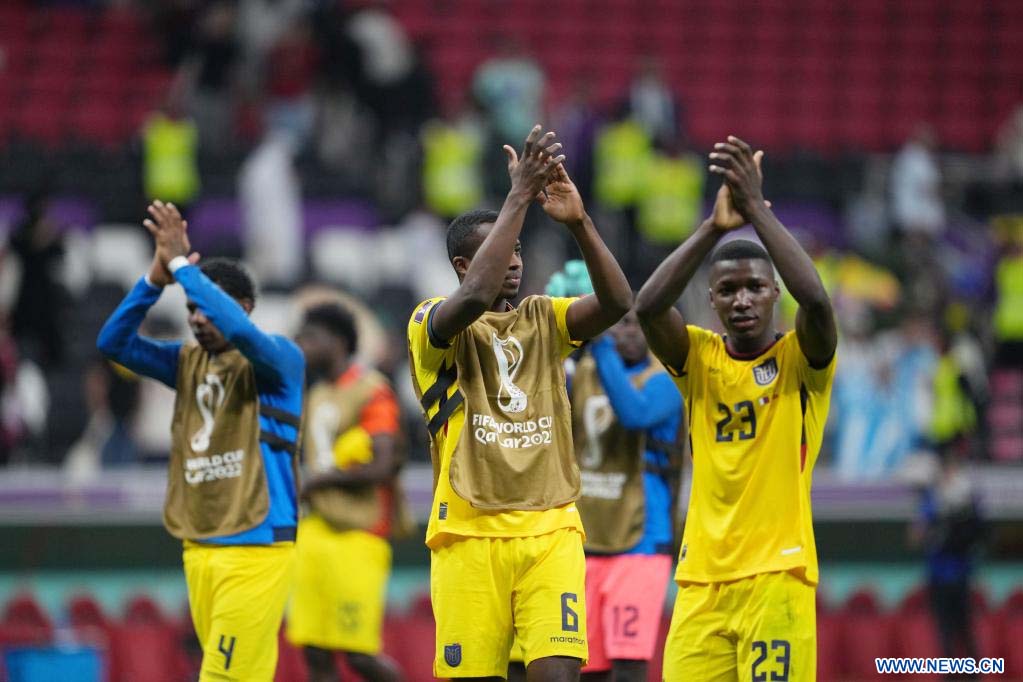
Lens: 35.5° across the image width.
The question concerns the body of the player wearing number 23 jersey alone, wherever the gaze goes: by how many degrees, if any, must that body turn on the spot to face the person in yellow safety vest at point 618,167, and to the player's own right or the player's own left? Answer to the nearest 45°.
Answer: approximately 180°

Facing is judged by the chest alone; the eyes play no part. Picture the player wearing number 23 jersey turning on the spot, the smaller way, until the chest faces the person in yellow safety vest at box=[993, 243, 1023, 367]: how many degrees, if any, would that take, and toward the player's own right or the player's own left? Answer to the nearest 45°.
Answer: approximately 180°

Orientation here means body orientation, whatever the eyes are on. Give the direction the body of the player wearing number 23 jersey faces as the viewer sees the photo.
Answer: toward the camera

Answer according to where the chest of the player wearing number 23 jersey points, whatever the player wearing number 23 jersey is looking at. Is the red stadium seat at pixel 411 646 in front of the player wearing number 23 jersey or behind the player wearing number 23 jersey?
behind

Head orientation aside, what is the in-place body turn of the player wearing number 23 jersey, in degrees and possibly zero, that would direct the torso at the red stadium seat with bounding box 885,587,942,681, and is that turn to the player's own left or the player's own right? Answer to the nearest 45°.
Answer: approximately 180°

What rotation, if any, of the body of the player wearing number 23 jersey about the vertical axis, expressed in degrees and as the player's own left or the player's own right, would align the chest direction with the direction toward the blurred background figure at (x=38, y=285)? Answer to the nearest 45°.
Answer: approximately 135° to the player's own right

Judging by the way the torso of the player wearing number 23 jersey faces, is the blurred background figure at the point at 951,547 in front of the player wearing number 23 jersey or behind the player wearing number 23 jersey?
behind

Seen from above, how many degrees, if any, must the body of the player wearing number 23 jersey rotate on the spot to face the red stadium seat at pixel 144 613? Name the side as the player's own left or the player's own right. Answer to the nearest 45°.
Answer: approximately 135° to the player's own right

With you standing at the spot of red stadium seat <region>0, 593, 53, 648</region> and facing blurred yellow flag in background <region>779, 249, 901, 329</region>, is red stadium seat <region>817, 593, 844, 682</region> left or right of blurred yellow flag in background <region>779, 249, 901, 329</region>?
right

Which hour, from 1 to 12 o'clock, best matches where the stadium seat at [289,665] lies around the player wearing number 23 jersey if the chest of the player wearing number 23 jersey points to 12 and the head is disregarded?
The stadium seat is roughly at 5 o'clock from the player wearing number 23 jersey.

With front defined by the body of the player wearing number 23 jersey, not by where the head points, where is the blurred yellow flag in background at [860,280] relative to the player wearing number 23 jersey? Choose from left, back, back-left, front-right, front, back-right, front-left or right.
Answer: back

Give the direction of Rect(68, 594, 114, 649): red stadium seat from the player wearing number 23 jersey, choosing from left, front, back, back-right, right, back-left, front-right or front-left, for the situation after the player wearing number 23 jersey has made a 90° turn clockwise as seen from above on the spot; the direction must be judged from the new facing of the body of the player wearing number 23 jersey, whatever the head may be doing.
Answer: front-right

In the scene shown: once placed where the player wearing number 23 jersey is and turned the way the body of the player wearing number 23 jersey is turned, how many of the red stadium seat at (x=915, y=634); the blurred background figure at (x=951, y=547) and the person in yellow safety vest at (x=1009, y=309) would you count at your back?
3

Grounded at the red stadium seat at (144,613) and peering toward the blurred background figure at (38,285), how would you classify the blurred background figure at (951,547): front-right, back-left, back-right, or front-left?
back-right

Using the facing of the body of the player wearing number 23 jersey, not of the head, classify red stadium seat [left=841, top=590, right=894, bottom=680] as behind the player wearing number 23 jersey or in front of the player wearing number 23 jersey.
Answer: behind

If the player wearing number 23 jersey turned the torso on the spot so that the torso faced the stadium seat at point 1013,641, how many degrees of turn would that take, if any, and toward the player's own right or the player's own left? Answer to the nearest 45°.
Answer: approximately 180°

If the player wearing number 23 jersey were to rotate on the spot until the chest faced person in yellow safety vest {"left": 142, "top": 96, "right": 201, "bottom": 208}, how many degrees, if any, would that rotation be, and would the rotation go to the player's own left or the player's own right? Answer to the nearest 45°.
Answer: approximately 135° to the player's own right
